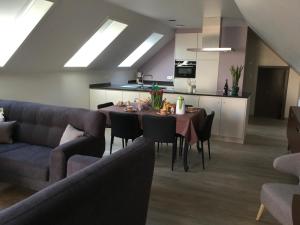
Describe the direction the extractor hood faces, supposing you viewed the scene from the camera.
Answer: facing the viewer

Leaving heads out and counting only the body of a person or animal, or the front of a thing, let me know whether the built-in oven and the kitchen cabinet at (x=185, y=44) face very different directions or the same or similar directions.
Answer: same or similar directions

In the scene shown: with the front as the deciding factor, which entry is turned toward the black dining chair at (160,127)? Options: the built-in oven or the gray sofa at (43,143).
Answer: the built-in oven

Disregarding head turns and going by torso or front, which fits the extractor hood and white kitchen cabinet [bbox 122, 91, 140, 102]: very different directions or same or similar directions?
same or similar directions

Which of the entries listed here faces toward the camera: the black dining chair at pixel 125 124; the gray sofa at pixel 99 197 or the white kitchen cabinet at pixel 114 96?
the white kitchen cabinet

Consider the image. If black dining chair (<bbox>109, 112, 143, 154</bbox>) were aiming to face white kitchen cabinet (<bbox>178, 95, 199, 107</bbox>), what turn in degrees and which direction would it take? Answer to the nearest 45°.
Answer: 0° — it already faces it

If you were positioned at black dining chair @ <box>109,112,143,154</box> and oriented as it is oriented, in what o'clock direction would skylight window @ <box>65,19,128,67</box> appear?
The skylight window is roughly at 10 o'clock from the black dining chair.

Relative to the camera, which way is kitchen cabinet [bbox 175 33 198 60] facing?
toward the camera

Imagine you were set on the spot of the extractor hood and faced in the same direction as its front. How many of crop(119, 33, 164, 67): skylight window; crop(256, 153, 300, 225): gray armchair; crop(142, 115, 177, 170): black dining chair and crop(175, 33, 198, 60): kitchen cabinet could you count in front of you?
2

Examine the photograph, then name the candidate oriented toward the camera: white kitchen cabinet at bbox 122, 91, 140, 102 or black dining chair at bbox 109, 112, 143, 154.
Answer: the white kitchen cabinet

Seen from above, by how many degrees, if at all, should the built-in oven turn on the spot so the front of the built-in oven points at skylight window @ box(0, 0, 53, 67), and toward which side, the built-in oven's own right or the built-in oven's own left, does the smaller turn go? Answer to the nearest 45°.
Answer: approximately 45° to the built-in oven's own right

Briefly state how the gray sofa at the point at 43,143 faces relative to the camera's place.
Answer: facing the viewer and to the left of the viewer

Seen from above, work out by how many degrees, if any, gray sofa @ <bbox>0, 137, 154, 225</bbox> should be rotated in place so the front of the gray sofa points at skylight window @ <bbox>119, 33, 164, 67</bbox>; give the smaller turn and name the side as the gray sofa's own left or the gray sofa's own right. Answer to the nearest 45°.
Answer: approximately 45° to the gray sofa's own right

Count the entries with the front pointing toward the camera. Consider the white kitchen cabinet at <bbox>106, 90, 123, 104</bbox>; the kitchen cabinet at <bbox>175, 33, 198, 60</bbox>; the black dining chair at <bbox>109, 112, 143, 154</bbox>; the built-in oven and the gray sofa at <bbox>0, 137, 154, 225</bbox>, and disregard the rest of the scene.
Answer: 3

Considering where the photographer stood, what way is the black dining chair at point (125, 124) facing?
facing away from the viewer and to the right of the viewer
